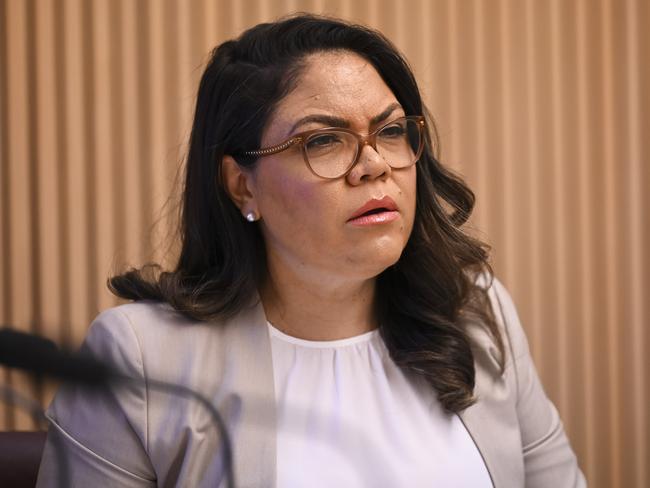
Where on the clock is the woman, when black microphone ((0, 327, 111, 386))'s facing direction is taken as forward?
The woman is roughly at 4 o'clock from the black microphone.

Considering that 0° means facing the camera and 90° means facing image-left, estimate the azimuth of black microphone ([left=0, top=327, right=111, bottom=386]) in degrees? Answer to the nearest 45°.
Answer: approximately 90°
